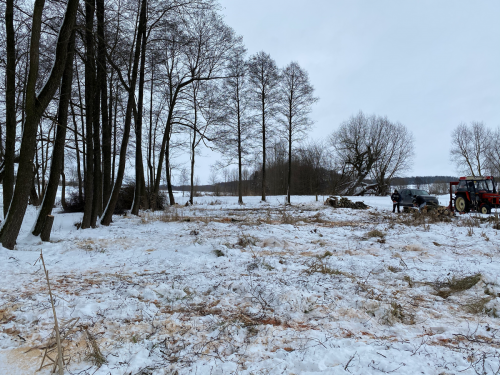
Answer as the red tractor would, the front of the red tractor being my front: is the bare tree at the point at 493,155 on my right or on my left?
on my left

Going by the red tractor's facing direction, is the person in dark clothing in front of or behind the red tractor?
behind

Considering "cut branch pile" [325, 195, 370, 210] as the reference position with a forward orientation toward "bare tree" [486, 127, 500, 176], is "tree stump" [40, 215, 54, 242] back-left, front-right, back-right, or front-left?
back-right

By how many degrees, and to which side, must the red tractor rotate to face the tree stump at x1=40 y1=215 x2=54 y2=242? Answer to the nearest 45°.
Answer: approximately 90° to its right

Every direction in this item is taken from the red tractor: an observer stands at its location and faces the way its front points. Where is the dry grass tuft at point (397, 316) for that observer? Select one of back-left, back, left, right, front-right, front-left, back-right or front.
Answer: front-right

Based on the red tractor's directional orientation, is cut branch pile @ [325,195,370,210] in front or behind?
behind

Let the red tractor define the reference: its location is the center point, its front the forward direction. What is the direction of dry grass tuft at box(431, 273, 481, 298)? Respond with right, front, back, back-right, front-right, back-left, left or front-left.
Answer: front-right

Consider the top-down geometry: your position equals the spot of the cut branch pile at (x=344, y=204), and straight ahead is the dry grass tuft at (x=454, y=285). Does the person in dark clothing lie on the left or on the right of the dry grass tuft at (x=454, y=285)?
left

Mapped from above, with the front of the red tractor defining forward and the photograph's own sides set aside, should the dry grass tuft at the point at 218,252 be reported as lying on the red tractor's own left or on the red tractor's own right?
on the red tractor's own right

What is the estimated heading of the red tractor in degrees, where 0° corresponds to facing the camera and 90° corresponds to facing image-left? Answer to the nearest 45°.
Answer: approximately 315°

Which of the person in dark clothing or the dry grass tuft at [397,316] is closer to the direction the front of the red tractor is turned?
the dry grass tuft

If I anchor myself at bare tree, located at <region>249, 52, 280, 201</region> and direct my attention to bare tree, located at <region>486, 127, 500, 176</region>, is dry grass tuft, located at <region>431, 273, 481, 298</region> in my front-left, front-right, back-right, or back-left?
back-right

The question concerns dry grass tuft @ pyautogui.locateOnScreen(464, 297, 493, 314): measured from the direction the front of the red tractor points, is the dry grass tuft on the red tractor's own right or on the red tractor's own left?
on the red tractor's own right
